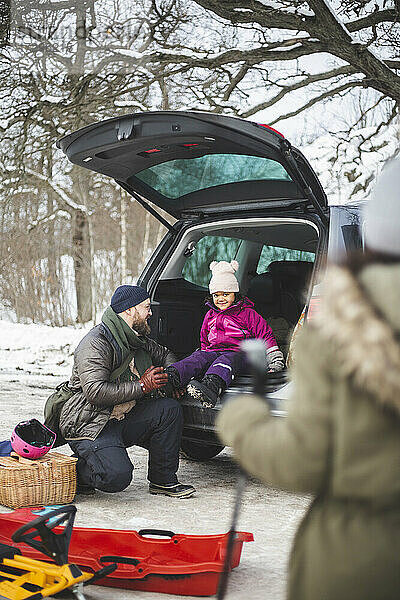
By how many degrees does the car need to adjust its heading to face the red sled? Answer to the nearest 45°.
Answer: approximately 135° to its right

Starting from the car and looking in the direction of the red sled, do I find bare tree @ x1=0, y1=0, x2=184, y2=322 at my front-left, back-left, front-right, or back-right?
back-right

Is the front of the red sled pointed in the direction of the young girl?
no

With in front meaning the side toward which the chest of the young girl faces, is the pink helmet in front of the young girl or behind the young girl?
in front

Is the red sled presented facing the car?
no

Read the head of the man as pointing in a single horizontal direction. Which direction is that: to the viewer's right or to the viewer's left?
to the viewer's right
